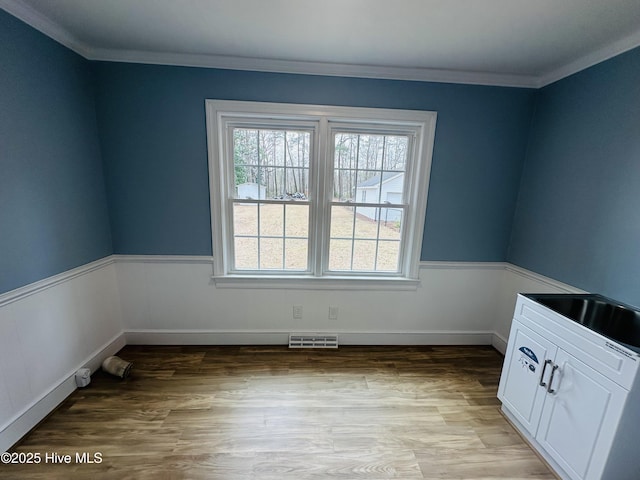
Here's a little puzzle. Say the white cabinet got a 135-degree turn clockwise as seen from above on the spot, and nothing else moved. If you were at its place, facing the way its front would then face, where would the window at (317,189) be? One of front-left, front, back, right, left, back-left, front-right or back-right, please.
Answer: left

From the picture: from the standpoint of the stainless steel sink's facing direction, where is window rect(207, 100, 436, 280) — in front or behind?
in front

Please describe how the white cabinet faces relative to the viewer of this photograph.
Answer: facing the viewer and to the left of the viewer
